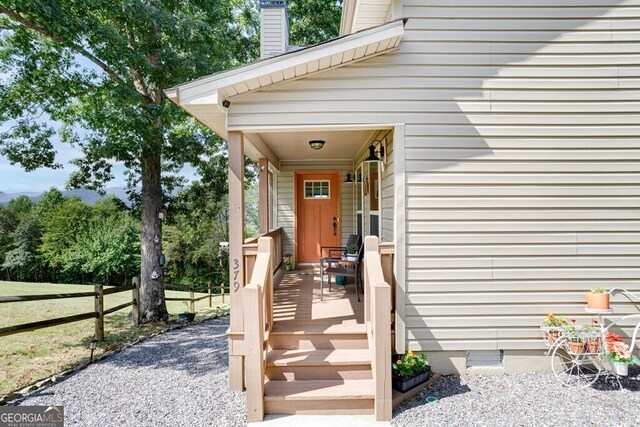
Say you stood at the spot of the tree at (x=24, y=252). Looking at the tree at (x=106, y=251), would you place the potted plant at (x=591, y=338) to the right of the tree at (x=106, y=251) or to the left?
right

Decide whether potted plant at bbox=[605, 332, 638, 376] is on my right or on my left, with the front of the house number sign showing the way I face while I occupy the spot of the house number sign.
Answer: on my left

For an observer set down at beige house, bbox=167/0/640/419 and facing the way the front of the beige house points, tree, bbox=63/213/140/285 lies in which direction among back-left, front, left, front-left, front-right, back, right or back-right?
back-right

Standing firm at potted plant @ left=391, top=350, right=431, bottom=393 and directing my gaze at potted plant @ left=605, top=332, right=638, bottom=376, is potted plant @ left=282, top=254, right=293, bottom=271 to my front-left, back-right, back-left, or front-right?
back-left

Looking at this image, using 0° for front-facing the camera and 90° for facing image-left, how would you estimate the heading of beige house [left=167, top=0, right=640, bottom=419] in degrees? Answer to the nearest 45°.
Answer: approximately 0°
